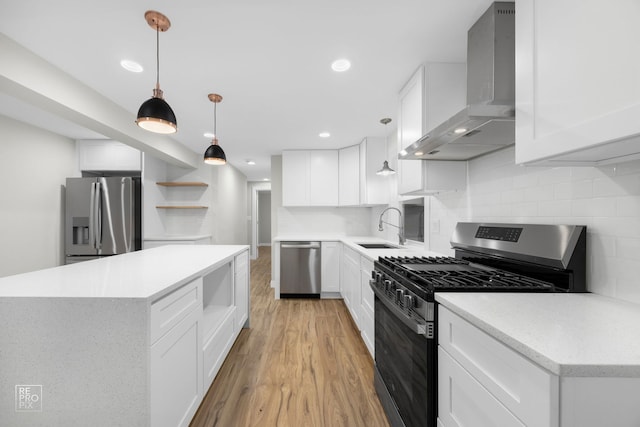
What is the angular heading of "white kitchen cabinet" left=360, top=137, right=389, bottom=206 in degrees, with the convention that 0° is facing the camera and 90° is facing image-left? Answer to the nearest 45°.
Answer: approximately 90°

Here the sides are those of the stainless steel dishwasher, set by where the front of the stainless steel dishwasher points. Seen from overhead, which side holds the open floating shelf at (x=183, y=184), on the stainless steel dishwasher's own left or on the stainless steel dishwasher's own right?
on the stainless steel dishwasher's own right

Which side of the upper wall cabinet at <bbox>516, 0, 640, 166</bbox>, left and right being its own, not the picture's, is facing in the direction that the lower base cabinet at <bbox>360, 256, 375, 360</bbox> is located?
right

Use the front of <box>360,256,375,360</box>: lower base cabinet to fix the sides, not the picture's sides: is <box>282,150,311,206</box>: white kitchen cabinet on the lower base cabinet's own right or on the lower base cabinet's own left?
on the lower base cabinet's own right

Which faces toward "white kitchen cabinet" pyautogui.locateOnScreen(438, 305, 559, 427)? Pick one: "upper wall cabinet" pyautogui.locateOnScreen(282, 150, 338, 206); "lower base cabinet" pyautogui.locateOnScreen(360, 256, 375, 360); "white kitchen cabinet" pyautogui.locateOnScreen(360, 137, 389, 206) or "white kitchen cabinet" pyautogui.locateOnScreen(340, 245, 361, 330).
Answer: the upper wall cabinet

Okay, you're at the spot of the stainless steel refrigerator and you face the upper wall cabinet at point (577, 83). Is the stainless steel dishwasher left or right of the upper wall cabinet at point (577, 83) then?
left

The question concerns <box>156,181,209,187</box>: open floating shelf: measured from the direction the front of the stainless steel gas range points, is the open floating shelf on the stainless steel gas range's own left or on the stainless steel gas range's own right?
on the stainless steel gas range's own right

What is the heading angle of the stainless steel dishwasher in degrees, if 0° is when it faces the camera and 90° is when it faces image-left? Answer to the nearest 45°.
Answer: approximately 0°
